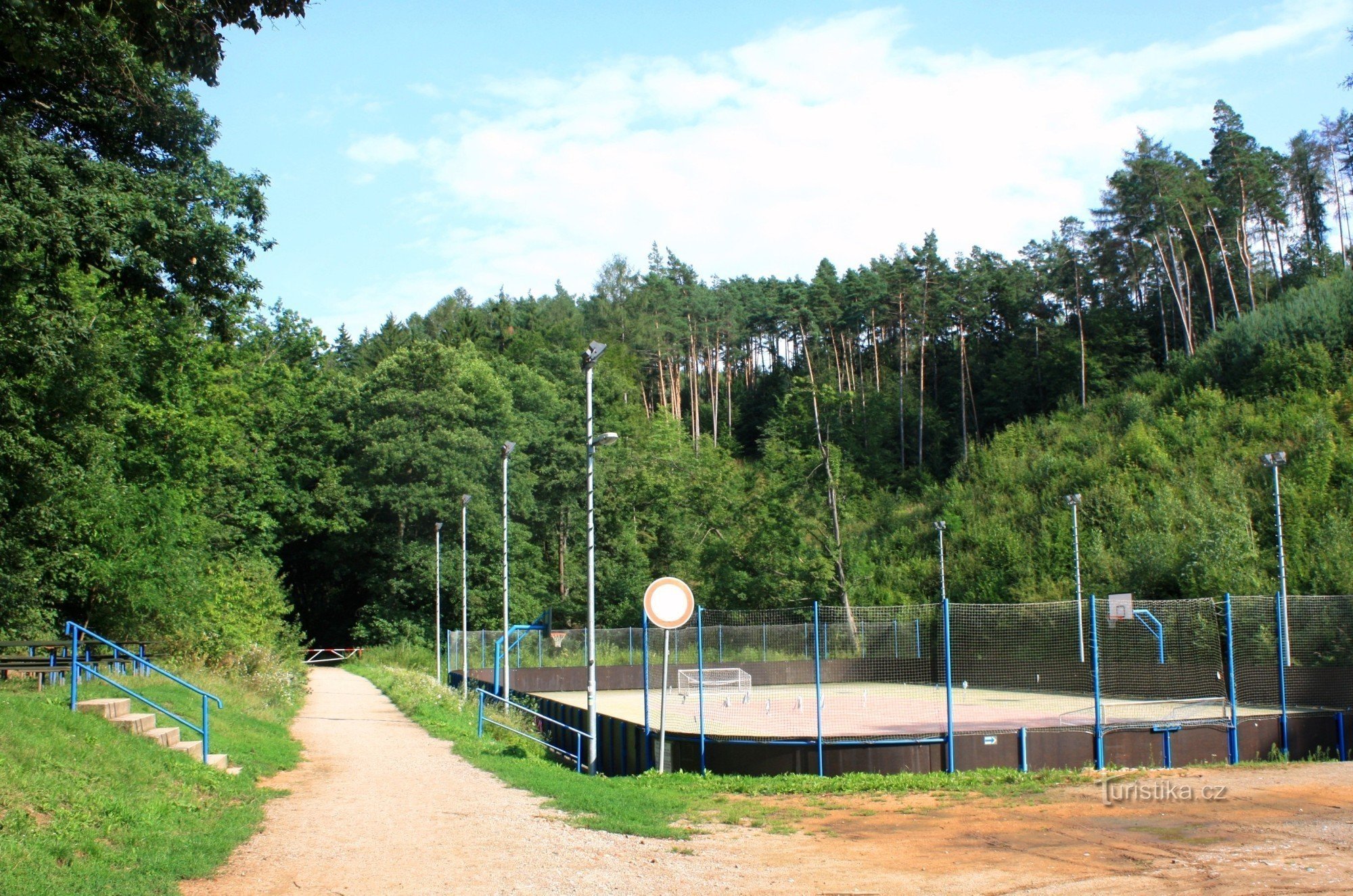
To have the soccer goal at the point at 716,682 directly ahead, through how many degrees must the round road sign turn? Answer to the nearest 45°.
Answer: approximately 180°

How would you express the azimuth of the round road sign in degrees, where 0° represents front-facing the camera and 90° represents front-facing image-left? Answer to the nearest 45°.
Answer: approximately 0°

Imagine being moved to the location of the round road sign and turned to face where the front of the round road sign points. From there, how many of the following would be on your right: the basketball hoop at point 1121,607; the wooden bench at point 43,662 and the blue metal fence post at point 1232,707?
1

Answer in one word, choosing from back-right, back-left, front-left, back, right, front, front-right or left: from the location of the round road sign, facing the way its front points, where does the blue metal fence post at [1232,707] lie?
left

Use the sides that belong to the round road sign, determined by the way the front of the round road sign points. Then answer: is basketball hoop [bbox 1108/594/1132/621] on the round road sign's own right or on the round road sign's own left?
on the round road sign's own left

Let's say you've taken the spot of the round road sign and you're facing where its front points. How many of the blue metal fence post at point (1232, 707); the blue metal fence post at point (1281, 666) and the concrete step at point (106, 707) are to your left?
2

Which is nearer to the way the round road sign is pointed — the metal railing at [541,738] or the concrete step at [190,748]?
the concrete step

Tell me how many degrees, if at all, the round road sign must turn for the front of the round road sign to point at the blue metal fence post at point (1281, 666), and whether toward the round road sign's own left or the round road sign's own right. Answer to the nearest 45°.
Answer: approximately 90° to the round road sign's own left

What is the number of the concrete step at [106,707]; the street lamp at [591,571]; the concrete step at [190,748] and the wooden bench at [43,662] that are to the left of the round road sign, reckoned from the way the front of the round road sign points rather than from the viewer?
0

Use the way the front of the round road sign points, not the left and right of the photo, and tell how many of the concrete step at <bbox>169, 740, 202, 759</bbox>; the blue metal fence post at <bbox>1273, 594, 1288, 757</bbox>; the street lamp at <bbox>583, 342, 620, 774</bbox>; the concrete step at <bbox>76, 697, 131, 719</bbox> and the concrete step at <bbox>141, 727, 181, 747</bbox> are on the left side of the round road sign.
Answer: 1

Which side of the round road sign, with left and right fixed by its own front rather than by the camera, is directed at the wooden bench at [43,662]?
right
